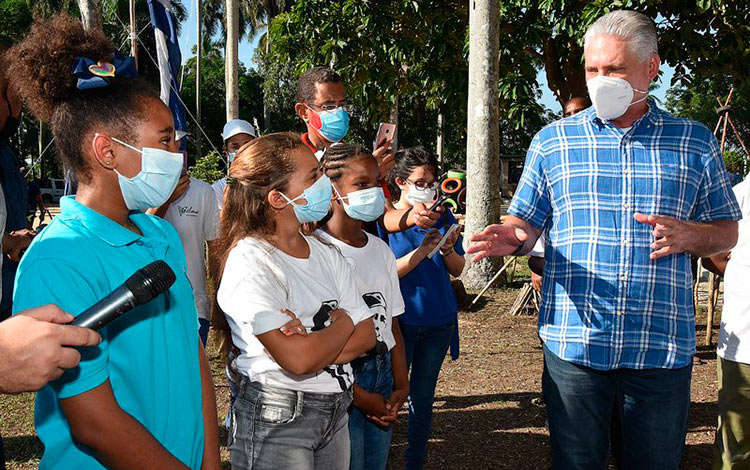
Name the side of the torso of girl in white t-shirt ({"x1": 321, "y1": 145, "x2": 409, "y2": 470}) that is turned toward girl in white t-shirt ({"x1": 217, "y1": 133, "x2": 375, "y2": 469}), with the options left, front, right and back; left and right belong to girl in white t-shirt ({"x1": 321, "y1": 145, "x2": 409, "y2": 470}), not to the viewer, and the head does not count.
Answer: right

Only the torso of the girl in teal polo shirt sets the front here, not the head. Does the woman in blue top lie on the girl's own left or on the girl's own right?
on the girl's own left

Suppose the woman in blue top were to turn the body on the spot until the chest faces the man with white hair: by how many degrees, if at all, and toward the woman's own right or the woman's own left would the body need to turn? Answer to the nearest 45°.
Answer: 0° — they already face them

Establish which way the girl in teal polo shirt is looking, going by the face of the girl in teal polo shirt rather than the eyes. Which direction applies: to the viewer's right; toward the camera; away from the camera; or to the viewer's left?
to the viewer's right

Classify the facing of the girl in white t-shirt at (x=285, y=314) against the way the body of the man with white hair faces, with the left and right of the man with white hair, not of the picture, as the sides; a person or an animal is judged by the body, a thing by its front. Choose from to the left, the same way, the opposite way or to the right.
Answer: to the left

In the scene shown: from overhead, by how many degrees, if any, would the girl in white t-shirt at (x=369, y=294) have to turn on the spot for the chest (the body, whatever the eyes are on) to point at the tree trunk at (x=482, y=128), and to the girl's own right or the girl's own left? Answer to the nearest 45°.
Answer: approximately 135° to the girl's own left
